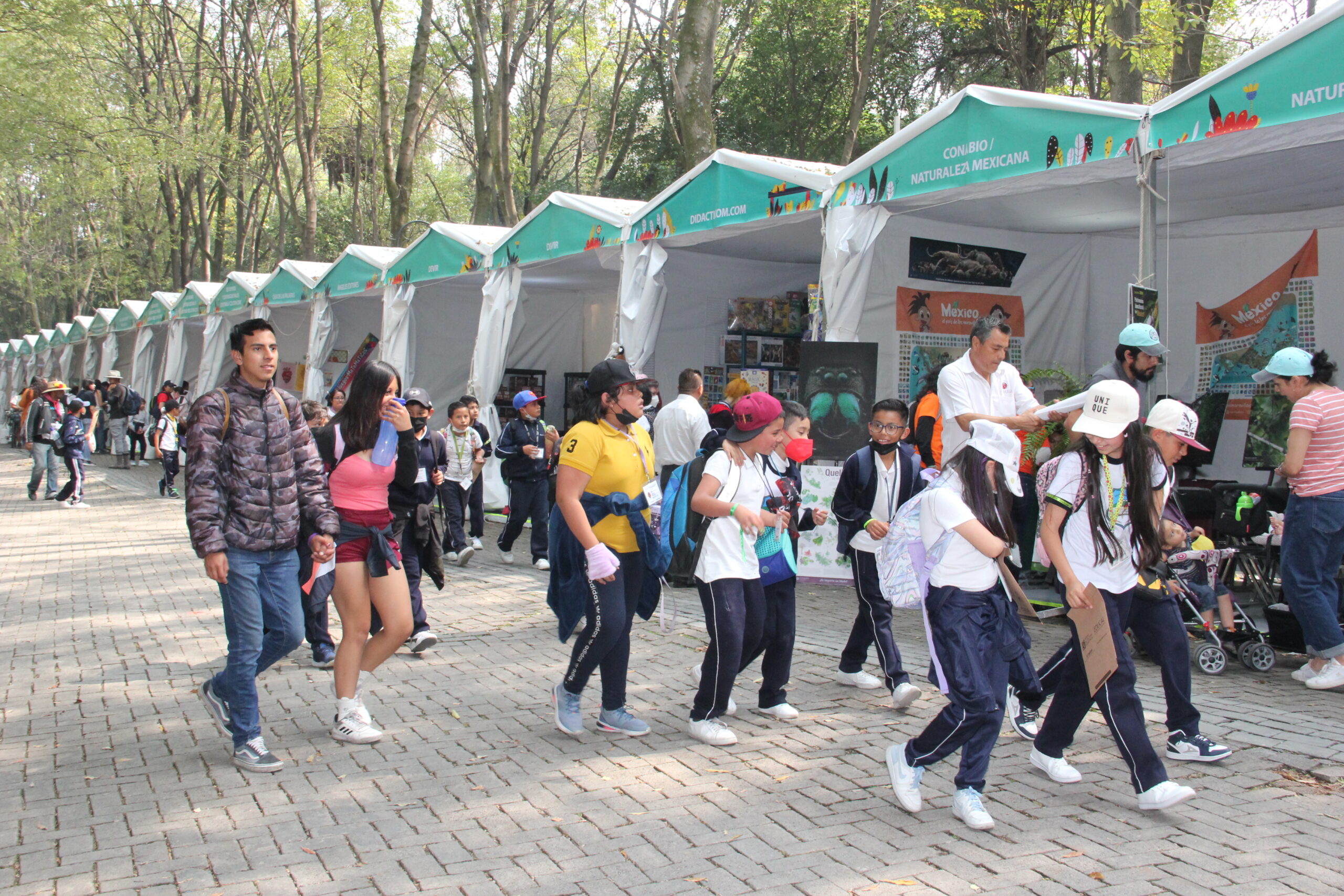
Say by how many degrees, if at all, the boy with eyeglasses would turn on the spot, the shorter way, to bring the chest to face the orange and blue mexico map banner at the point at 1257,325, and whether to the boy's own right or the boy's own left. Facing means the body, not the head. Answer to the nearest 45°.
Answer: approximately 90° to the boy's own left

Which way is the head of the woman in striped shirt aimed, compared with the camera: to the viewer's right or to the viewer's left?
to the viewer's left

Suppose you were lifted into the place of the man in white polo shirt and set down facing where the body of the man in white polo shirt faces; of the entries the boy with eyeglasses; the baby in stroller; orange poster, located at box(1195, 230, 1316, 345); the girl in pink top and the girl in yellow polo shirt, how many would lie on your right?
3

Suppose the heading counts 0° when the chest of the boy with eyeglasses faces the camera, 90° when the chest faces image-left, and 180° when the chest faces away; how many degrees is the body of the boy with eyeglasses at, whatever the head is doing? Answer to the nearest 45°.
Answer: approximately 315°

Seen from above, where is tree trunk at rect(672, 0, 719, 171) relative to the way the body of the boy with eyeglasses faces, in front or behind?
behind
